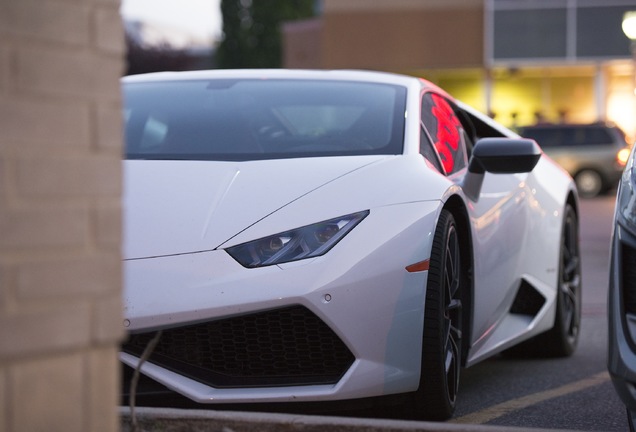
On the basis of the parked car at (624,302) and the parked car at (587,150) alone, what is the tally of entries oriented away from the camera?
0

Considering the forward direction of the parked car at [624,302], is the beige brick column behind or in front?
in front

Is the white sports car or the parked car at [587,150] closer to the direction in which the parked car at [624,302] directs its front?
the white sports car

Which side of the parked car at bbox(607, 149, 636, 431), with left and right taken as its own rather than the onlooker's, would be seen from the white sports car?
right

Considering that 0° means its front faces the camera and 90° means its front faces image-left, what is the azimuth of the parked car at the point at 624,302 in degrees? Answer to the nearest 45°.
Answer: approximately 45°

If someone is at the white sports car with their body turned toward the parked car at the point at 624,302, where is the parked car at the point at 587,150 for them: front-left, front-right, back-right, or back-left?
back-left

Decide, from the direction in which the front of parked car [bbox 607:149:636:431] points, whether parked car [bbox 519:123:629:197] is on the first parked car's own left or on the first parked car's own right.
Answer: on the first parked car's own right
